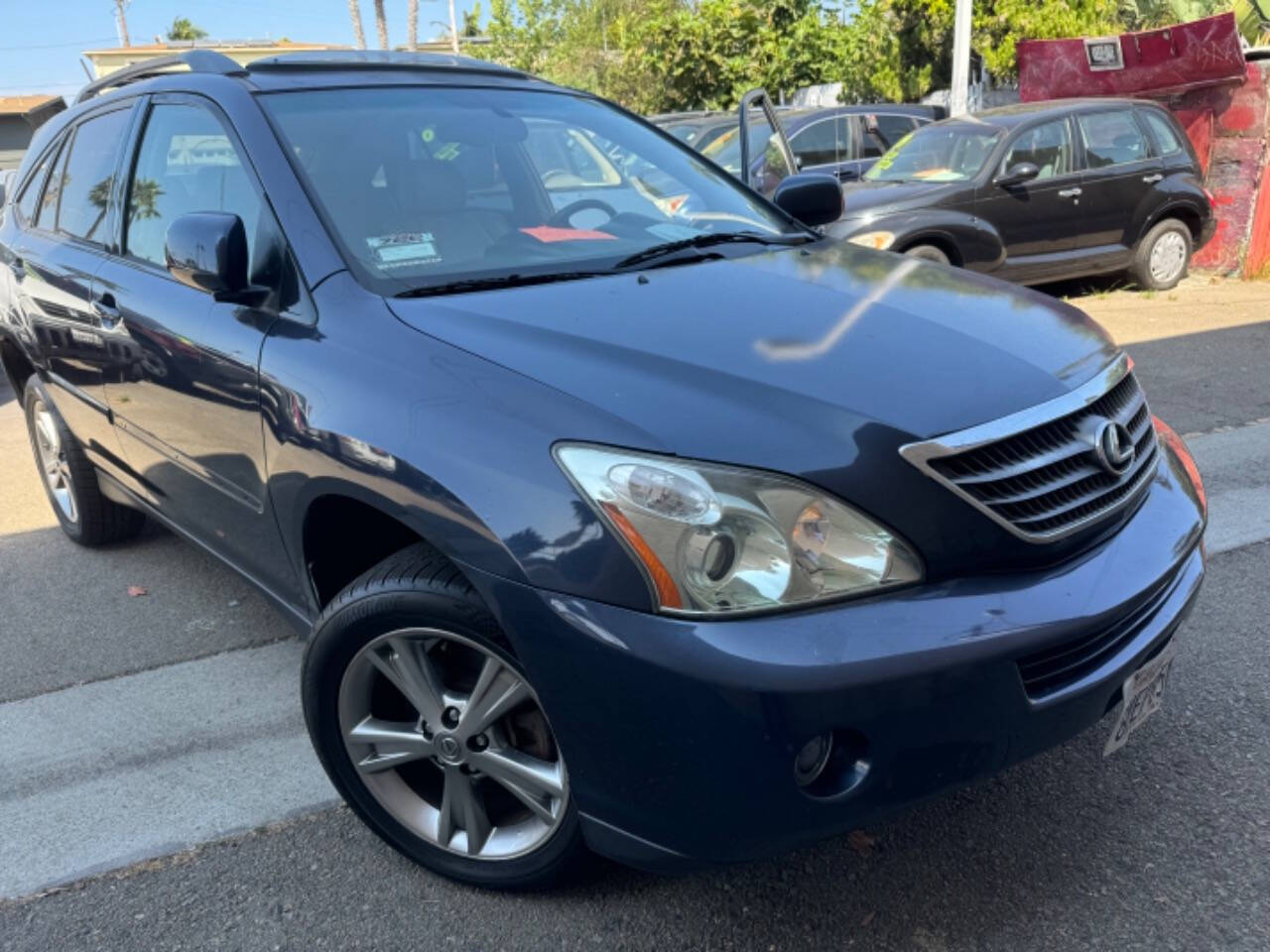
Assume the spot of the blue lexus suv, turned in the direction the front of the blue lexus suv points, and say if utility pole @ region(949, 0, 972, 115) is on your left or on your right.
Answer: on your left

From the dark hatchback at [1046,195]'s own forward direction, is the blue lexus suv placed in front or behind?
in front

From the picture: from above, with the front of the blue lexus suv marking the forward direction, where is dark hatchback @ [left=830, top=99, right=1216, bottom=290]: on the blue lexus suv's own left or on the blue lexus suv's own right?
on the blue lexus suv's own left

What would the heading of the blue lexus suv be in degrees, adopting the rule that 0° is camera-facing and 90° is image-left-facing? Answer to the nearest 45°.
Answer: approximately 315°

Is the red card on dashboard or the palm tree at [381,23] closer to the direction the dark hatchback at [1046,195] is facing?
the red card on dashboard

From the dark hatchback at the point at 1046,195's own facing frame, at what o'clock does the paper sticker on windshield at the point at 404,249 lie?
The paper sticker on windshield is roughly at 11 o'clock from the dark hatchback.

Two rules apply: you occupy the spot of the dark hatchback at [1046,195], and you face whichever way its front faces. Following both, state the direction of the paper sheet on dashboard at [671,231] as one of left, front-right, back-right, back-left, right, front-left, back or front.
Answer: front-left

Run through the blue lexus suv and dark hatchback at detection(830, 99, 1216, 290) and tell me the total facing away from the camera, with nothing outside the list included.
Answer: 0

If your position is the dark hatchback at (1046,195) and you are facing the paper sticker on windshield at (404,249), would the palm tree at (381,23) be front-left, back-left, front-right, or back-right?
back-right

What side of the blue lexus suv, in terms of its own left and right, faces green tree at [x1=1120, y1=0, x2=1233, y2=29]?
left

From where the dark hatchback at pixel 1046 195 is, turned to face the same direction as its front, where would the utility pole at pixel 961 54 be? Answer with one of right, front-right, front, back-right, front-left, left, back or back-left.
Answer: back-right
